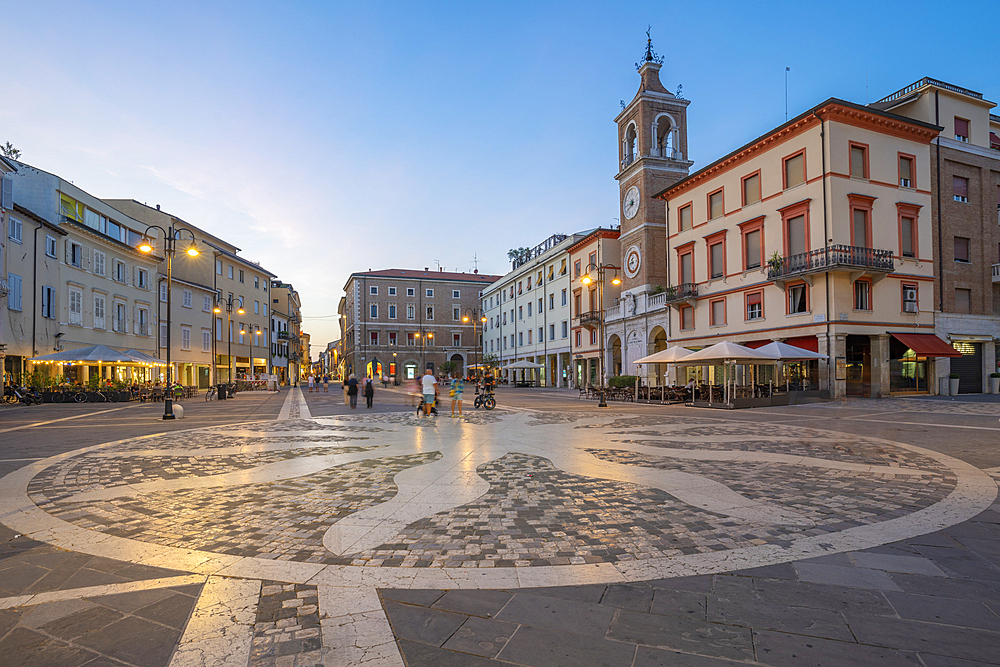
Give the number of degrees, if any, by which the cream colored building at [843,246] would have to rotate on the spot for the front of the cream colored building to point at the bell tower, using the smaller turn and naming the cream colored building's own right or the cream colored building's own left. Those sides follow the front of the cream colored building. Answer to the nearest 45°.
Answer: approximately 90° to the cream colored building's own right

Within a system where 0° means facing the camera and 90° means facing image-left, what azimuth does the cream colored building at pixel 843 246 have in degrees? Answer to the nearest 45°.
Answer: approximately 45°

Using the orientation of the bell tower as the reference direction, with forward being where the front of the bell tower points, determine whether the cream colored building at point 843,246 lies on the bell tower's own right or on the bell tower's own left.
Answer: on the bell tower's own left

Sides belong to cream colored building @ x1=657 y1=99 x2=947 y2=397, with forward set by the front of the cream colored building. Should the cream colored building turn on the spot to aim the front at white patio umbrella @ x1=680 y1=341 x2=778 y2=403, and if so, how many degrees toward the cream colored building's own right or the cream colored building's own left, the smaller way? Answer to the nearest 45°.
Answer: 0° — it already faces it

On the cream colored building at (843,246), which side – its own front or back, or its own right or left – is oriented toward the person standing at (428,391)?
front

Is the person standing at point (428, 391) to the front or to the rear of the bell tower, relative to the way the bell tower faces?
to the front

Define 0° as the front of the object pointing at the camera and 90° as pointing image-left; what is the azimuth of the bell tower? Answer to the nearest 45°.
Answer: approximately 45°
